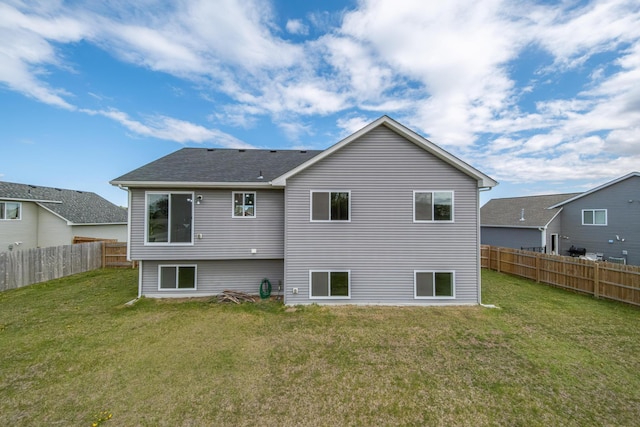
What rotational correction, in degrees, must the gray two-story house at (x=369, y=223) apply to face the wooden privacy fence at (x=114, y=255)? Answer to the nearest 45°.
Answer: approximately 45° to its left

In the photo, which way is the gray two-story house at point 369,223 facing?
away from the camera

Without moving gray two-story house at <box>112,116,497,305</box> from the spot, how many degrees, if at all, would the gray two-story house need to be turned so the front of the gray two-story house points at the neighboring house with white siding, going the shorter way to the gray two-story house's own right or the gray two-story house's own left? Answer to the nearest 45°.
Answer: approximately 45° to the gray two-story house's own left

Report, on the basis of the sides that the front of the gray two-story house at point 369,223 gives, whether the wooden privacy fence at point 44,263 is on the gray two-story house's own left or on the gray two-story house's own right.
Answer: on the gray two-story house's own left

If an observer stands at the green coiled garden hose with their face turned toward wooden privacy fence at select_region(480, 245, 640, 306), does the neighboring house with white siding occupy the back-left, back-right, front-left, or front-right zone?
back-left

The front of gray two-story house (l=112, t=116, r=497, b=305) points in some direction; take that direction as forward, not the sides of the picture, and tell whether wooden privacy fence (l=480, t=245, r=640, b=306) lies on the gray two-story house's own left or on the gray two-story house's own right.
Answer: on the gray two-story house's own right
